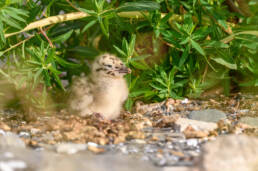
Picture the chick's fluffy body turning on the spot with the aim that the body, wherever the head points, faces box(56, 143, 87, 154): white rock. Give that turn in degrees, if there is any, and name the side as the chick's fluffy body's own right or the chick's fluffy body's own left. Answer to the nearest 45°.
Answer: approximately 45° to the chick's fluffy body's own right

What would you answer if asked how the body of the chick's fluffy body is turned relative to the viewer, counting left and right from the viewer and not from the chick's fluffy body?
facing the viewer and to the right of the viewer

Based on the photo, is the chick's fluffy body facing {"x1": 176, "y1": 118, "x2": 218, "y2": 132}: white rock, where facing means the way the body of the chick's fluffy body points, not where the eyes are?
yes

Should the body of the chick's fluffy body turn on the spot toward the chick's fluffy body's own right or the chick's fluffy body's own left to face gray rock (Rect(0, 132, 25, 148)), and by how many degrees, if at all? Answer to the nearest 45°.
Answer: approximately 90° to the chick's fluffy body's own right

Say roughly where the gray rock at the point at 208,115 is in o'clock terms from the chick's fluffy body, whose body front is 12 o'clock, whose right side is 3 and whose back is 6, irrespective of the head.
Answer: The gray rock is roughly at 11 o'clock from the chick's fluffy body.

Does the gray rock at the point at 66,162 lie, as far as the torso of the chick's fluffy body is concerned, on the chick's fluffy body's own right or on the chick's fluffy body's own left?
on the chick's fluffy body's own right

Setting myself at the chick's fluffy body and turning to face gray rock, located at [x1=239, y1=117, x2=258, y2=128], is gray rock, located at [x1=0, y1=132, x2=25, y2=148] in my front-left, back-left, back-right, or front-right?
back-right

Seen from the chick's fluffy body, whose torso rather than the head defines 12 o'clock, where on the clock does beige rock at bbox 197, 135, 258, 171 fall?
The beige rock is roughly at 1 o'clock from the chick's fluffy body.
